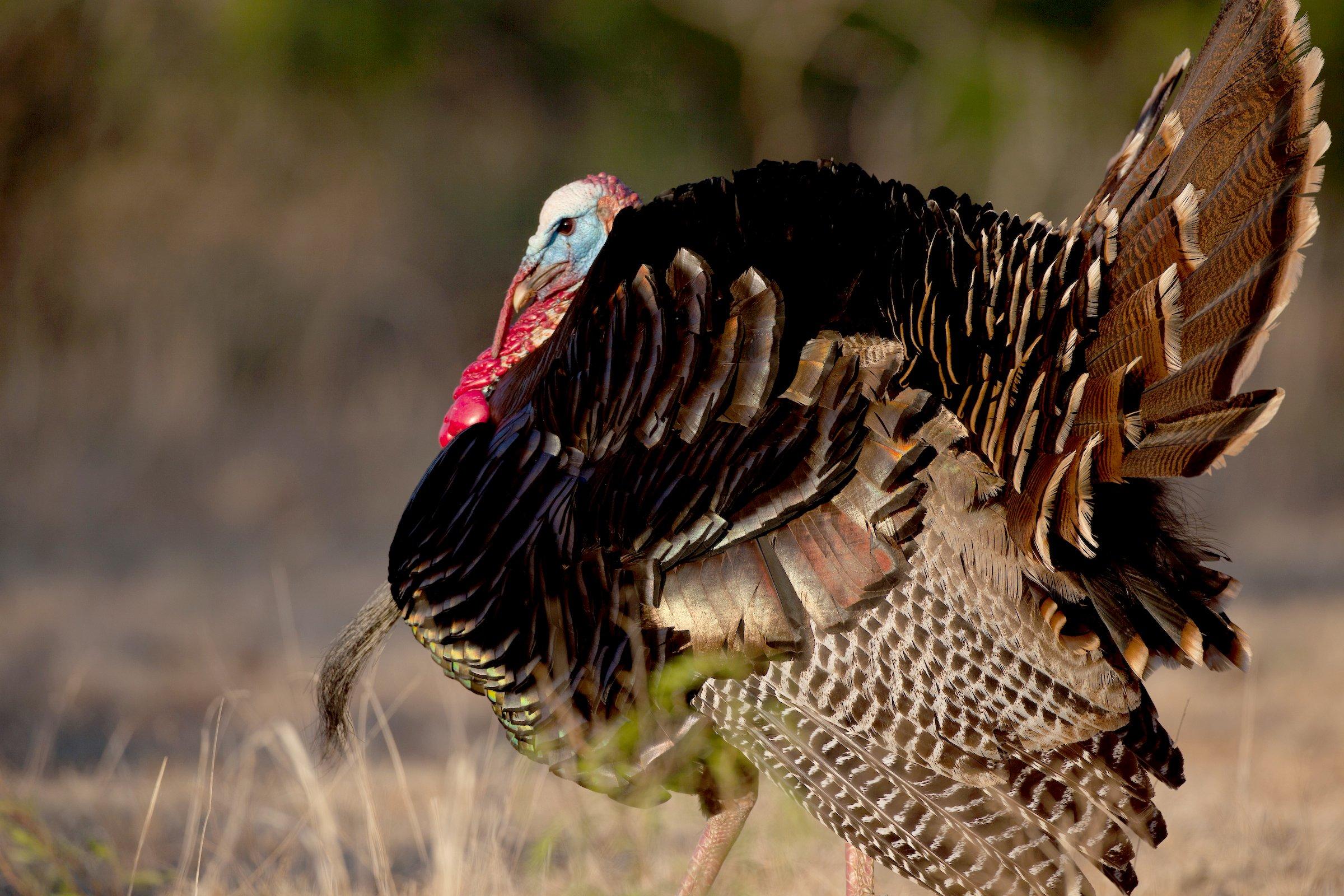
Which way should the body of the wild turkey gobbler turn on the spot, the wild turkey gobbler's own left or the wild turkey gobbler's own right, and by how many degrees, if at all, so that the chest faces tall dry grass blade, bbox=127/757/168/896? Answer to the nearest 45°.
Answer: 0° — it already faces it

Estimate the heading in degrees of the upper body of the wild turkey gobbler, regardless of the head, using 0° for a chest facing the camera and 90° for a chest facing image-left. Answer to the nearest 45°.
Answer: approximately 90°

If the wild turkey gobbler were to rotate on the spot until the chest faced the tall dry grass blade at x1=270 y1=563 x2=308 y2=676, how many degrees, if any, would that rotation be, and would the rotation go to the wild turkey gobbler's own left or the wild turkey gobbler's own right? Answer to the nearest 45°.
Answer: approximately 45° to the wild turkey gobbler's own right

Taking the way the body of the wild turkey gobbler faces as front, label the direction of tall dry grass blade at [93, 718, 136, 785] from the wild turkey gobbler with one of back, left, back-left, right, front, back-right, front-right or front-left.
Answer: front-right
